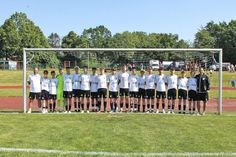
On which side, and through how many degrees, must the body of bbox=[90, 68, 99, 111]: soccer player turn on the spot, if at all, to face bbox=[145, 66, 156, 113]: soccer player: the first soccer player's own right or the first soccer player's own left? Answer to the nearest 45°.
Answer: approximately 90° to the first soccer player's own left

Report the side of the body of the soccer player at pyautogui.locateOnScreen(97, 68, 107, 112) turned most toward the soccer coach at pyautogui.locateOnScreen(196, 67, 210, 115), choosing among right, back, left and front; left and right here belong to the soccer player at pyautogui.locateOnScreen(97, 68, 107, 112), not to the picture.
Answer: left

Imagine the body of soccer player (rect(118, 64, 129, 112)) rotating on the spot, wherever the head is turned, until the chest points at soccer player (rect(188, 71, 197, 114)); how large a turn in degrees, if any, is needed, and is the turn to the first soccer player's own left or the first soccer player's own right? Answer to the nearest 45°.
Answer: approximately 90° to the first soccer player's own left

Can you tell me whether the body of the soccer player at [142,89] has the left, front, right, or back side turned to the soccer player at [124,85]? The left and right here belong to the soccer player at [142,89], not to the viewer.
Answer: right

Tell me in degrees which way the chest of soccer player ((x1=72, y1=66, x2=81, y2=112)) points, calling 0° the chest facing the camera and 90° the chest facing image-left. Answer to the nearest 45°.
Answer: approximately 0°
